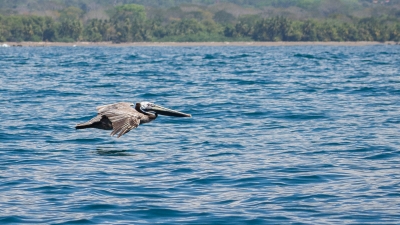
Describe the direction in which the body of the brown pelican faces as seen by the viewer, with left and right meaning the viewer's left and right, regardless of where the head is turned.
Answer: facing to the right of the viewer
